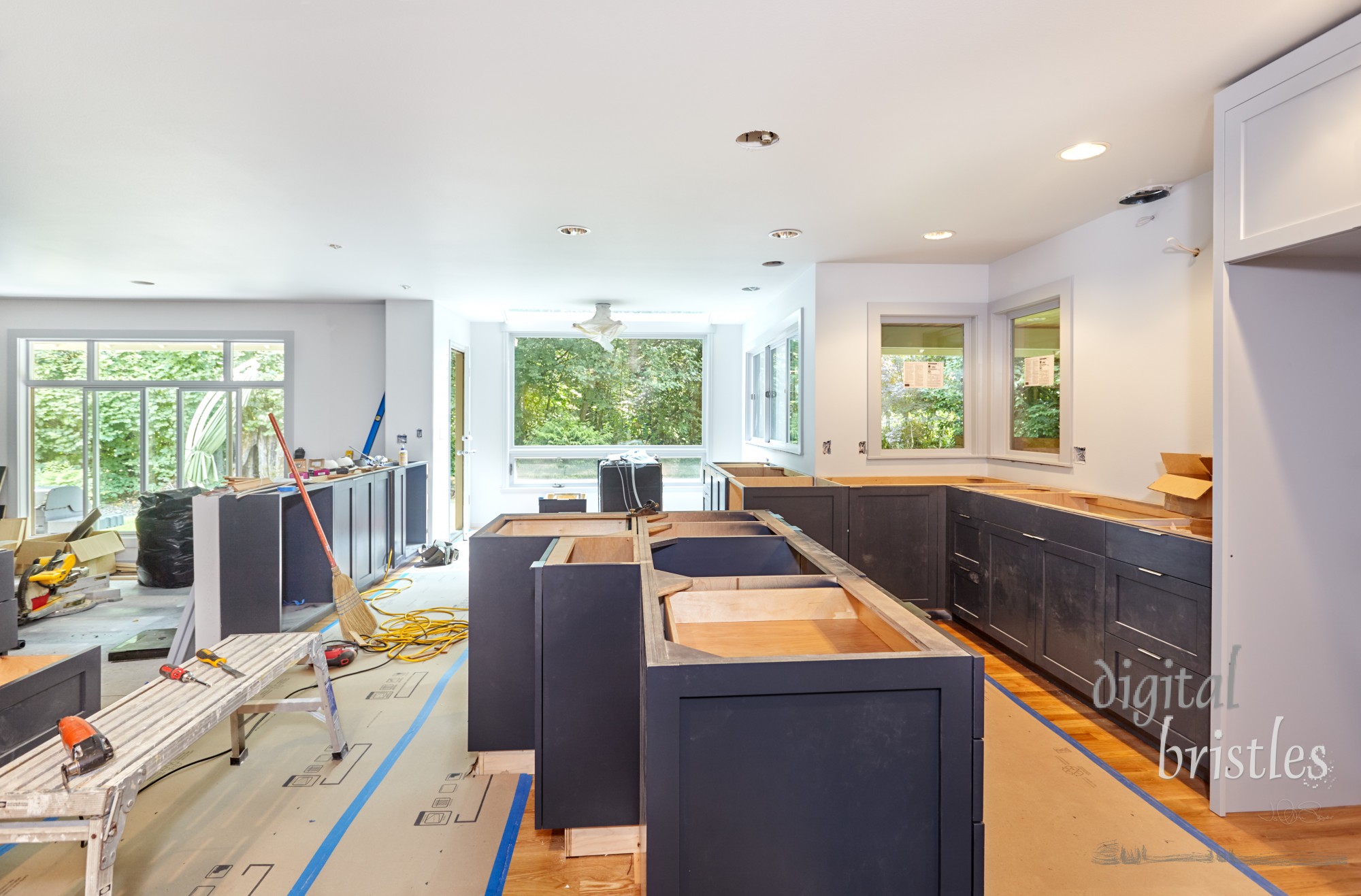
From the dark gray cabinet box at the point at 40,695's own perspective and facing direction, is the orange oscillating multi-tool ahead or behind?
ahead

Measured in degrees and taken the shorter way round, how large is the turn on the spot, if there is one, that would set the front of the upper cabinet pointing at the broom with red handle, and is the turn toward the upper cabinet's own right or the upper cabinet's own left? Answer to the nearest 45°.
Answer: approximately 45° to the upper cabinet's own right

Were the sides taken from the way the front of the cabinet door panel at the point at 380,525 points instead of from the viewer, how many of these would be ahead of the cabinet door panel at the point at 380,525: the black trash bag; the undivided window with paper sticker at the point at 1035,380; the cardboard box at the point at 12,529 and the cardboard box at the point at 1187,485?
2

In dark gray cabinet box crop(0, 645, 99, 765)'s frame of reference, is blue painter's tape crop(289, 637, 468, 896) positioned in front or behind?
in front

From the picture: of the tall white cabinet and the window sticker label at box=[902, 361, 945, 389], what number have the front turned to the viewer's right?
0

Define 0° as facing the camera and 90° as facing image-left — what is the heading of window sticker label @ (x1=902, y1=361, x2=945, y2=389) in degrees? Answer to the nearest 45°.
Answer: approximately 0°

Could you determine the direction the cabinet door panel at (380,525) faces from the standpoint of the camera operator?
facing the viewer and to the right of the viewer

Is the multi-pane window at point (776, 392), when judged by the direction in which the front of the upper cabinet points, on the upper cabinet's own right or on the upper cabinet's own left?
on the upper cabinet's own right

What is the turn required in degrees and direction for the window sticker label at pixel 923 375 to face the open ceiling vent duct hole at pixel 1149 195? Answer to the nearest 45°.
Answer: approximately 45° to its left

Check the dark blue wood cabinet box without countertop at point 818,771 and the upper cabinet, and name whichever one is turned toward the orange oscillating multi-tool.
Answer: the upper cabinet
